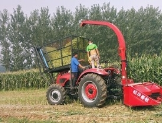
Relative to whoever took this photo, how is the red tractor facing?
facing away from the viewer and to the left of the viewer
